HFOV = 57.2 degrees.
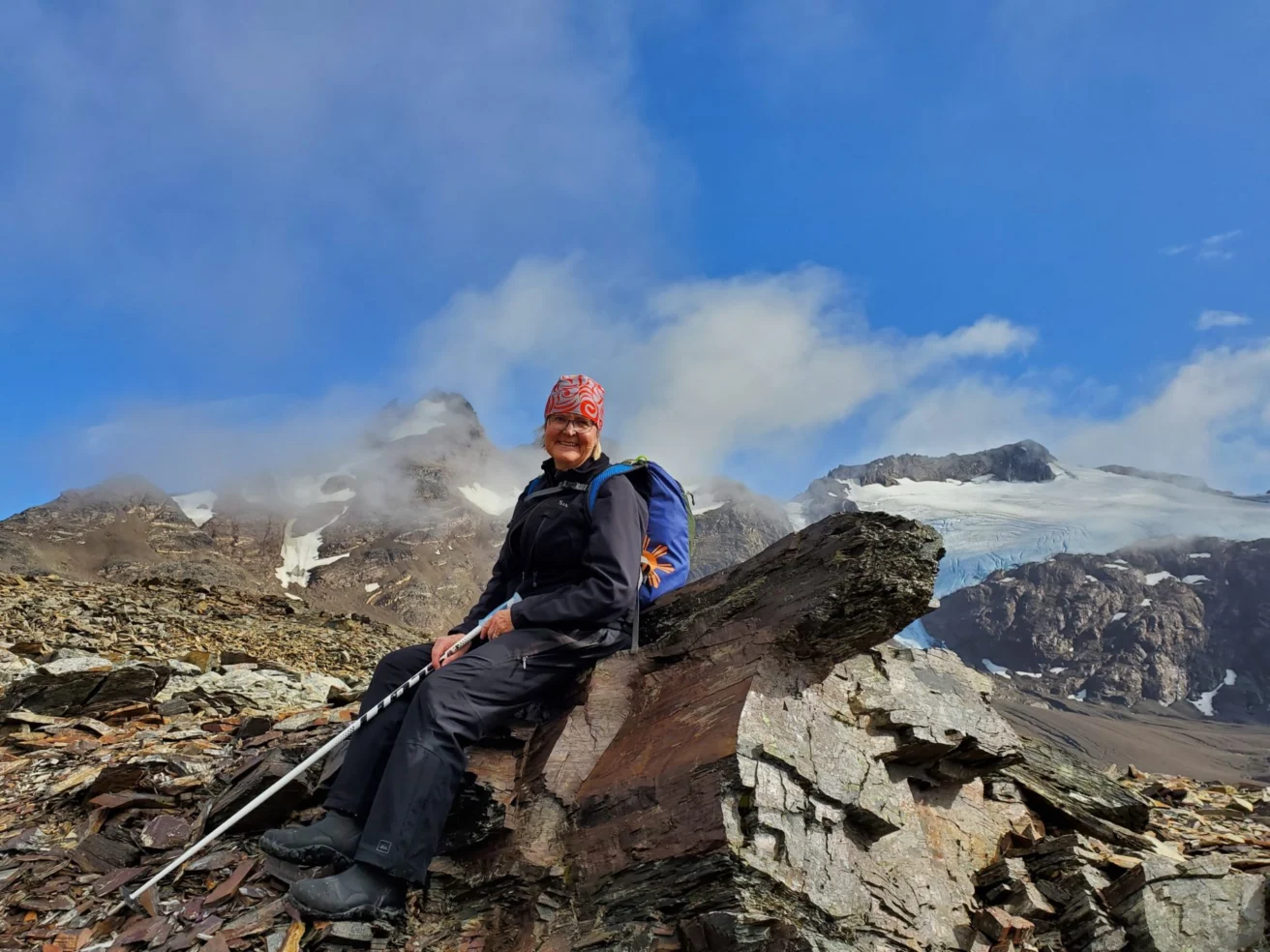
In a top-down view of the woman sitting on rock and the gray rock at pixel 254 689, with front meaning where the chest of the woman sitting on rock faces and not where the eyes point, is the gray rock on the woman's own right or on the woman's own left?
on the woman's own right

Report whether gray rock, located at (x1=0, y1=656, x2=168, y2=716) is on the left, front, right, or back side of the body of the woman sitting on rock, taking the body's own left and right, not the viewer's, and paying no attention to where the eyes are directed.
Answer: right

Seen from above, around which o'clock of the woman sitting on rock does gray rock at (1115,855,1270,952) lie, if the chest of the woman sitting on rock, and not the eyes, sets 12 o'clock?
The gray rock is roughly at 8 o'clock from the woman sitting on rock.

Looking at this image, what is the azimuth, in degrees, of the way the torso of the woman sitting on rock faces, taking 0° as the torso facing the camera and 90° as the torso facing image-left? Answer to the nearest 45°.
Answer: approximately 45°
